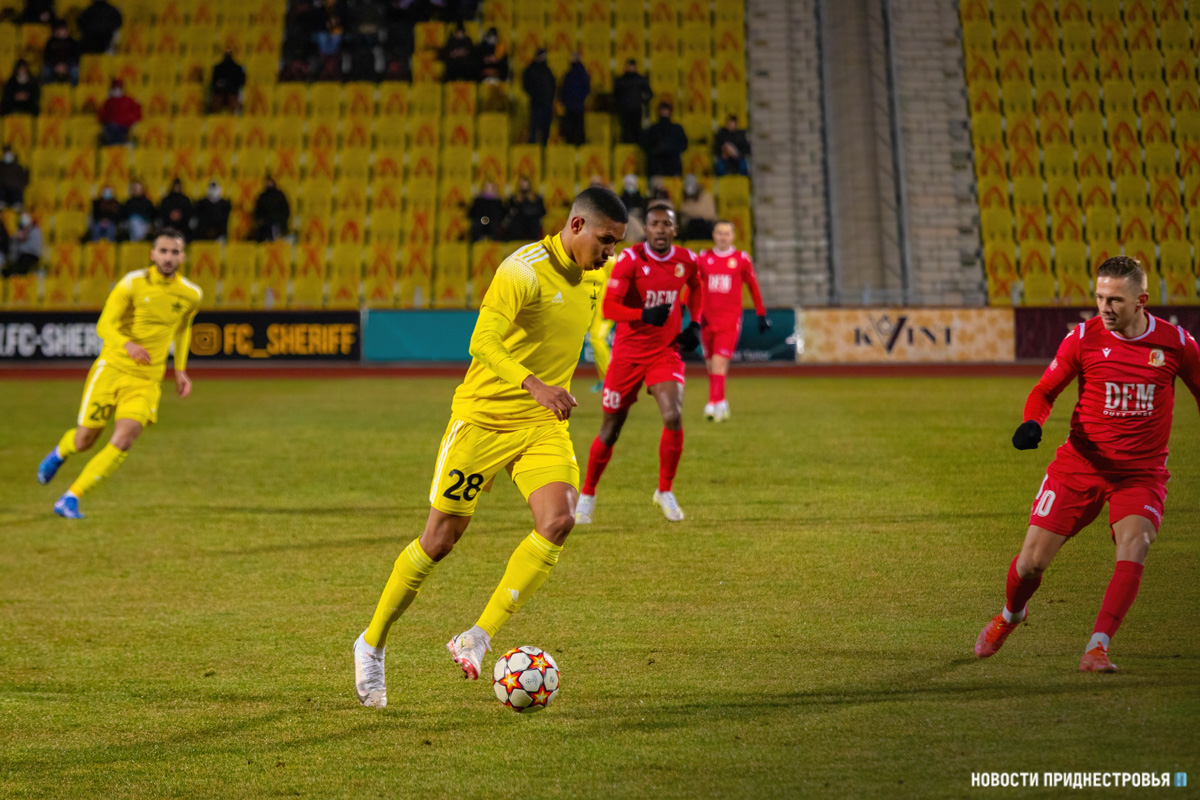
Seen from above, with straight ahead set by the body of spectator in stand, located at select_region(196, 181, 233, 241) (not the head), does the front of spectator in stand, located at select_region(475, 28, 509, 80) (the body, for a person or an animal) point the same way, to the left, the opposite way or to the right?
the same way

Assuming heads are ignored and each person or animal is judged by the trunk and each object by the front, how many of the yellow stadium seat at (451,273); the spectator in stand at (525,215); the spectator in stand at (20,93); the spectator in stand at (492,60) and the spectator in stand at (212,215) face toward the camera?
5

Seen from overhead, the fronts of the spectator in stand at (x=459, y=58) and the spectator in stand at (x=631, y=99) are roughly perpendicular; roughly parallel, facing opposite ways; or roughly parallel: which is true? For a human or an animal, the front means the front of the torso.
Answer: roughly parallel

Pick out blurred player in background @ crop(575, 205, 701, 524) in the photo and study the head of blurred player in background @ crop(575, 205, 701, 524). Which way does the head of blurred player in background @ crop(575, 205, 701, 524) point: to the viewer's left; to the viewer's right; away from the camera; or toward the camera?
toward the camera

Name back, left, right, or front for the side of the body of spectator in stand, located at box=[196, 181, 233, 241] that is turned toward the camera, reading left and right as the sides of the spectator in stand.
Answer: front

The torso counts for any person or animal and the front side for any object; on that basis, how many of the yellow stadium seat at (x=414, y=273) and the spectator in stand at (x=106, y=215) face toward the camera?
2

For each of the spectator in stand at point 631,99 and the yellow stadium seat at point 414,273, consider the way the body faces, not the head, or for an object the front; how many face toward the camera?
2

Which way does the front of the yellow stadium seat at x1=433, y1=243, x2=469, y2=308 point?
toward the camera

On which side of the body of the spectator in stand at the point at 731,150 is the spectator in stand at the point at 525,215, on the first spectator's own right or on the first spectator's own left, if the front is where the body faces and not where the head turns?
on the first spectator's own right

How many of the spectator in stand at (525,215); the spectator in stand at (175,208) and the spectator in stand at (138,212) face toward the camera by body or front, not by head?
3

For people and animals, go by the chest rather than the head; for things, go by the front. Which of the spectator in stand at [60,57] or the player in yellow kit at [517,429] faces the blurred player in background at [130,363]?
the spectator in stand

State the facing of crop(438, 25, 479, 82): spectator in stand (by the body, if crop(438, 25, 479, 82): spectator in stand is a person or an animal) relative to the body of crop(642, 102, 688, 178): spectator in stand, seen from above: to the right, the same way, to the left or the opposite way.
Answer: the same way

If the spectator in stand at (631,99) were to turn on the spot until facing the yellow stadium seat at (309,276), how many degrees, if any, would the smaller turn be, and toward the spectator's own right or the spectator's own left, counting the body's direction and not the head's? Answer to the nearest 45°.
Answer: approximately 90° to the spectator's own right

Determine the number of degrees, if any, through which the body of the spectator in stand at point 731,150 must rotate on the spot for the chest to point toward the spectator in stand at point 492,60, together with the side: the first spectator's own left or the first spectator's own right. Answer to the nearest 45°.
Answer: approximately 90° to the first spectator's own right

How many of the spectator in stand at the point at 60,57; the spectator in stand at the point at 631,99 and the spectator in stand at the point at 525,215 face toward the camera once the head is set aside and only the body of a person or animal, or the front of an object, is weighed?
3

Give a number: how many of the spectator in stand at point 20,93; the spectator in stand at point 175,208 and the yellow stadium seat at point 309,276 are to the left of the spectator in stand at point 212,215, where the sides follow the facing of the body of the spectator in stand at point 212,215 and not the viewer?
1

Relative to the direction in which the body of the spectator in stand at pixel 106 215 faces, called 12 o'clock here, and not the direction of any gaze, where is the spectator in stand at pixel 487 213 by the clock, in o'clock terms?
the spectator in stand at pixel 487 213 is roughly at 10 o'clock from the spectator in stand at pixel 106 215.
